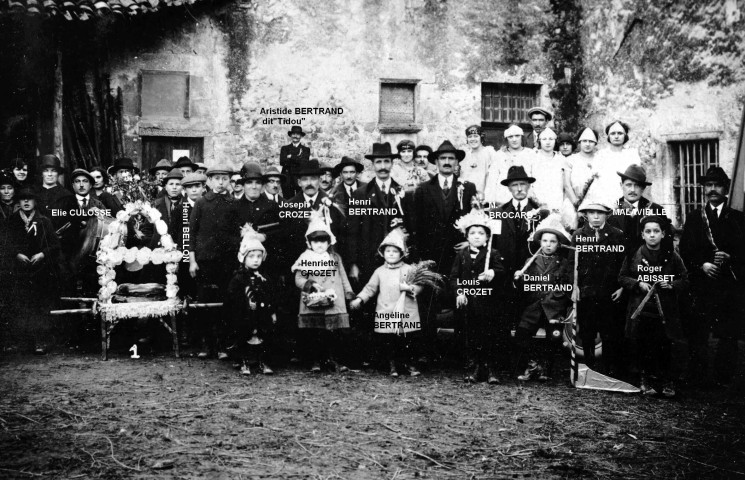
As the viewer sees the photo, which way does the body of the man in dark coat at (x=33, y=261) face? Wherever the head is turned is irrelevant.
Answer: toward the camera

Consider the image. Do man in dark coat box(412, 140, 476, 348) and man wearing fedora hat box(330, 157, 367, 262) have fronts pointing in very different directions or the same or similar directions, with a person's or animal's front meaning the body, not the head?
same or similar directions

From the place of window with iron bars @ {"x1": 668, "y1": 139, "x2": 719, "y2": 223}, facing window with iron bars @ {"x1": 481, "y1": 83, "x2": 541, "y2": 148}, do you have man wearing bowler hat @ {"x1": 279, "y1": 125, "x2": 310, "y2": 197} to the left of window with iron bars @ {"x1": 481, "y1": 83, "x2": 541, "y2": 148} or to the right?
left

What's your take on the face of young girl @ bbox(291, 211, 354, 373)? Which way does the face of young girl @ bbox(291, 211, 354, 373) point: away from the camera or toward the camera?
toward the camera

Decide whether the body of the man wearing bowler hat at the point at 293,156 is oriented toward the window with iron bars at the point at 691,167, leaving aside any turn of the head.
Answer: no

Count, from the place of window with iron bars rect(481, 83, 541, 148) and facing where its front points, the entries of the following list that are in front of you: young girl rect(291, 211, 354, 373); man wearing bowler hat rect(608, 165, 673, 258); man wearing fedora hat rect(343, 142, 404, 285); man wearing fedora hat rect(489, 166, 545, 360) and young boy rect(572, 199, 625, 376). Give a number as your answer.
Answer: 5

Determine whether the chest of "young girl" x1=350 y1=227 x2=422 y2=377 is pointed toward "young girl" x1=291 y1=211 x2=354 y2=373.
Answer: no

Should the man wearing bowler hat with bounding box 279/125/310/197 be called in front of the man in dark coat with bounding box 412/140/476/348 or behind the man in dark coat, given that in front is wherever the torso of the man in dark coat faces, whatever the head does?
behind

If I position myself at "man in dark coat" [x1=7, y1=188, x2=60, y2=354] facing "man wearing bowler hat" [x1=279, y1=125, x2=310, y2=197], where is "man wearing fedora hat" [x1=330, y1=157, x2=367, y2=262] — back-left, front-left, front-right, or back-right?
front-right

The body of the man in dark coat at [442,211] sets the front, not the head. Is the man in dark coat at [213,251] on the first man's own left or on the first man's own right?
on the first man's own right

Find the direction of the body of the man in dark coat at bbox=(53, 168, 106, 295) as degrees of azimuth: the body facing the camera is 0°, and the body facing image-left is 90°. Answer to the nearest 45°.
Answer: approximately 0°

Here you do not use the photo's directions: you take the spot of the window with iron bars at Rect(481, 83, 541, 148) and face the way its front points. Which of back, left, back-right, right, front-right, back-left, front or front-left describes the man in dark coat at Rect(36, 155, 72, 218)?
front-right

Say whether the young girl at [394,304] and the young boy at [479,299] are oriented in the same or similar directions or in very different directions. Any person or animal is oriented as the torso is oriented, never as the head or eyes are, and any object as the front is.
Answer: same or similar directions

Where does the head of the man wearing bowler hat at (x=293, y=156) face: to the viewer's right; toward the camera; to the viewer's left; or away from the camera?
toward the camera

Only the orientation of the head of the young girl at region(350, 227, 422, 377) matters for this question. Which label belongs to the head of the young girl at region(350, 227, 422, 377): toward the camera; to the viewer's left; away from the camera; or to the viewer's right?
toward the camera

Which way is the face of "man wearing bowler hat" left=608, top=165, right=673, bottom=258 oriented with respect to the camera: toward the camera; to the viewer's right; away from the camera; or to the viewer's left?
toward the camera

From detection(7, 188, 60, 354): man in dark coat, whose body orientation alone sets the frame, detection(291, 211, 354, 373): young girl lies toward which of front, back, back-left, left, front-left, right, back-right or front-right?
front-left

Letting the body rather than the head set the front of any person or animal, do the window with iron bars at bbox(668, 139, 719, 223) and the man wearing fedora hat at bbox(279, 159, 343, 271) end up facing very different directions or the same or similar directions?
same or similar directions

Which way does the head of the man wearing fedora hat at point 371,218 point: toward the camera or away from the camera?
toward the camera

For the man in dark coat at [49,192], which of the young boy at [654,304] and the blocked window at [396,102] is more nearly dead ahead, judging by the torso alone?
the young boy

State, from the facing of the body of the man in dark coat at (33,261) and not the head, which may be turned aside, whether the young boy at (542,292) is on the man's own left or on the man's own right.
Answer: on the man's own left

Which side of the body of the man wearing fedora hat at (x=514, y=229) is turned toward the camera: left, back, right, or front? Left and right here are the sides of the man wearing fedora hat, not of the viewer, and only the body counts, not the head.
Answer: front

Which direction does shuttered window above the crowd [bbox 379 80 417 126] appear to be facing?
toward the camera

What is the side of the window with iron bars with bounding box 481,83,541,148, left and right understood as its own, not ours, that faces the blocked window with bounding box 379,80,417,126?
right
